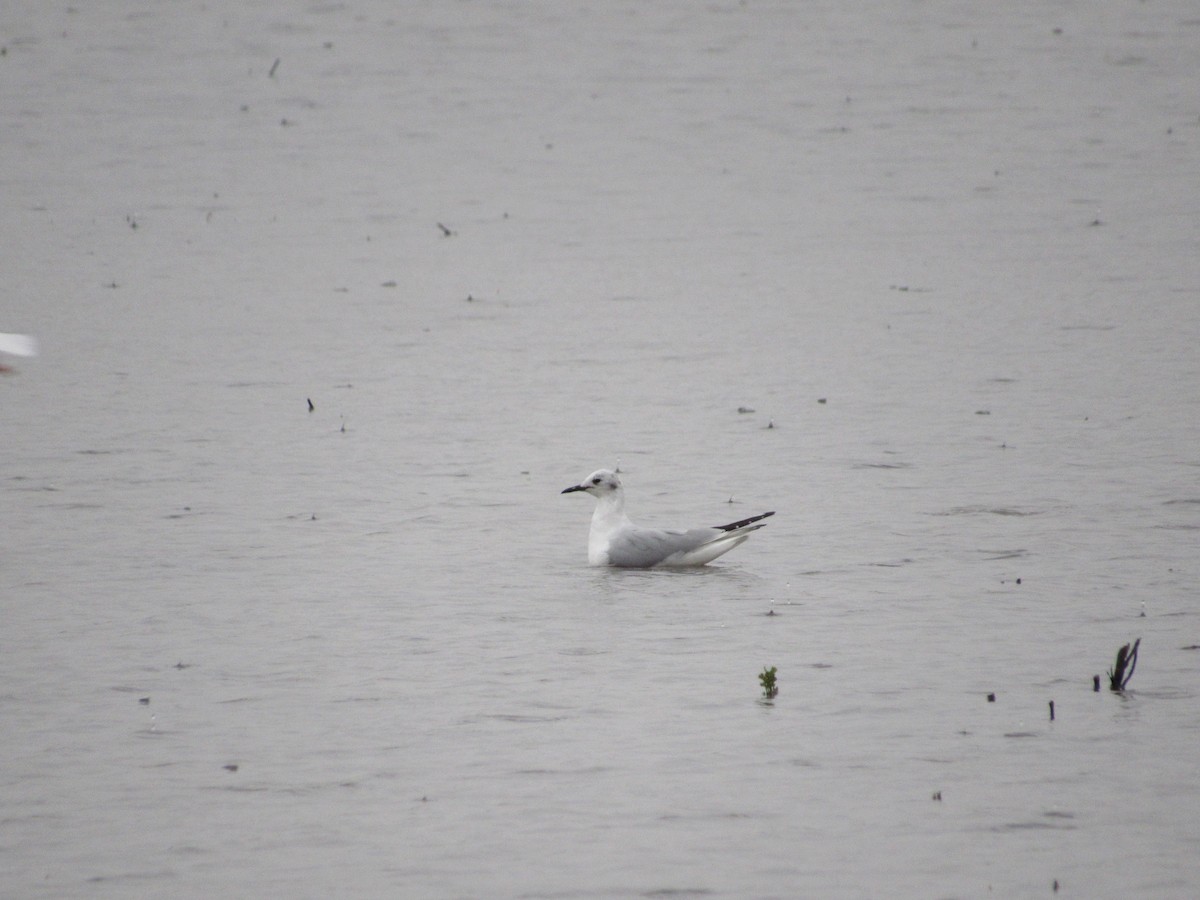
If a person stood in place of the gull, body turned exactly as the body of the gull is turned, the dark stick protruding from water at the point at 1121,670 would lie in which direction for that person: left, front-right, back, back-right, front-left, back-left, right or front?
back-left

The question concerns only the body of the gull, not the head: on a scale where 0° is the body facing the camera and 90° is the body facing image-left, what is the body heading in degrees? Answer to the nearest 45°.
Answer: approximately 90°

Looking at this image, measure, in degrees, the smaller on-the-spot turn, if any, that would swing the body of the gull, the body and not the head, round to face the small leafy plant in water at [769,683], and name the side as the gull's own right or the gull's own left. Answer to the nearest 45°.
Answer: approximately 90° to the gull's own left

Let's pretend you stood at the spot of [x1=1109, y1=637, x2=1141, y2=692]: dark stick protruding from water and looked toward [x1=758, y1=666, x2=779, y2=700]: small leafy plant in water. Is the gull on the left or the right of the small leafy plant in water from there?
right
